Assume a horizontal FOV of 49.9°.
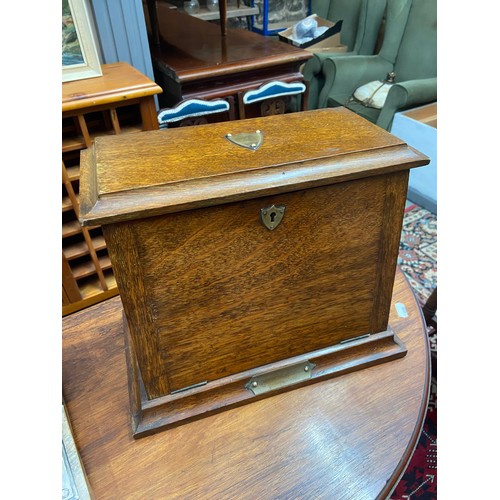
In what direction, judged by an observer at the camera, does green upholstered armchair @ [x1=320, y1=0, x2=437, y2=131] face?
facing the viewer and to the left of the viewer

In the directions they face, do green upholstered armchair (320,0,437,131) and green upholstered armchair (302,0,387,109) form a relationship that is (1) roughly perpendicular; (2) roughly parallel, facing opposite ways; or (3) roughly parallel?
roughly parallel

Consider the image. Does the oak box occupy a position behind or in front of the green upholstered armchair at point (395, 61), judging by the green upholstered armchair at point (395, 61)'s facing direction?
in front

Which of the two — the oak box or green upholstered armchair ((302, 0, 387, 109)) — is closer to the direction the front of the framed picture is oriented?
the oak box

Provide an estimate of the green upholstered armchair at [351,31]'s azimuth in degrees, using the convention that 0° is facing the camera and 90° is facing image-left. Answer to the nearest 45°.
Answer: approximately 45°

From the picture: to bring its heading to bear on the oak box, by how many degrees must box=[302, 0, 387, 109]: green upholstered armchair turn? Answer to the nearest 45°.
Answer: approximately 45° to its left

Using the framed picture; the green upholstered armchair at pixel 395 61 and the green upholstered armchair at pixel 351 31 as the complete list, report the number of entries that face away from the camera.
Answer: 0

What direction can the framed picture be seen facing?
toward the camera

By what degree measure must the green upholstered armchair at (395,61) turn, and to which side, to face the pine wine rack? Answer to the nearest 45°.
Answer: approximately 45° to its left
